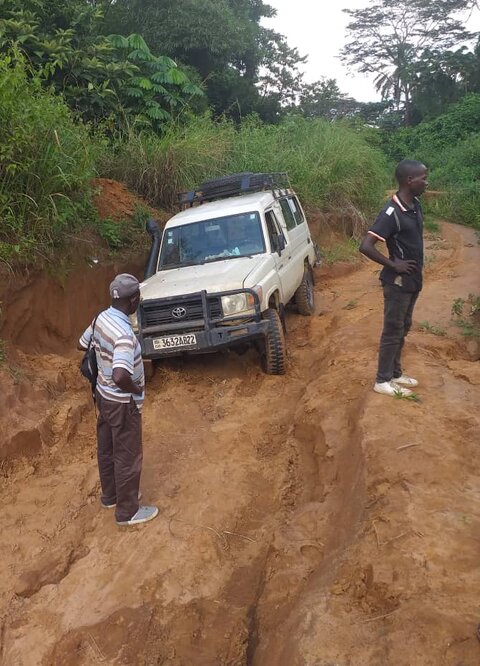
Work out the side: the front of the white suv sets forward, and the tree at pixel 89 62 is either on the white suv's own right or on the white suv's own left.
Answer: on the white suv's own right

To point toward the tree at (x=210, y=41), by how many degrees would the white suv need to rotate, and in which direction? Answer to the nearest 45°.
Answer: approximately 135° to its right

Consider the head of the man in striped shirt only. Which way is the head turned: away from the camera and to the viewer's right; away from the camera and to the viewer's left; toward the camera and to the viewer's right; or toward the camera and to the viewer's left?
away from the camera and to the viewer's right

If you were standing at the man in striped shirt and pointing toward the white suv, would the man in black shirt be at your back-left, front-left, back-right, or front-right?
front-right

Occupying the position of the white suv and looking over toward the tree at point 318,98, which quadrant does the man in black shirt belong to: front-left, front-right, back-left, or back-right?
back-right

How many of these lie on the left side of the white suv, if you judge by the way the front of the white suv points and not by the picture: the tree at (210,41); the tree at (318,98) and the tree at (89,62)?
0

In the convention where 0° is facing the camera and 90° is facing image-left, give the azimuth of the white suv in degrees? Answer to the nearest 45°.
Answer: approximately 45°

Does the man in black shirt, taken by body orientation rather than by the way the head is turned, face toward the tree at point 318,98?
no
